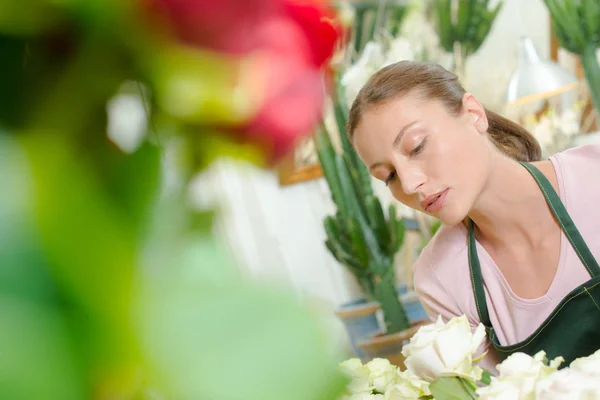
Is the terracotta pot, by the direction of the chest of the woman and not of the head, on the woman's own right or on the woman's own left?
on the woman's own right

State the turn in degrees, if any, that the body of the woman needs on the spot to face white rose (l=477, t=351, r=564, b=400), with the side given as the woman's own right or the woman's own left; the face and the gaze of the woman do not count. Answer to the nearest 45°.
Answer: approximately 45° to the woman's own left

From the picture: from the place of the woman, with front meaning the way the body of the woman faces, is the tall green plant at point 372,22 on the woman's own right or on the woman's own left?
on the woman's own right

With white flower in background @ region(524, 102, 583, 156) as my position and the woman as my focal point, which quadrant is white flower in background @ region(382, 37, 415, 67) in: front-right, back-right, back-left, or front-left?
front-right

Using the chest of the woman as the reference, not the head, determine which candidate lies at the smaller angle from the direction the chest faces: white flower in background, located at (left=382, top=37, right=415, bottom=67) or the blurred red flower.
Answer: the blurred red flower

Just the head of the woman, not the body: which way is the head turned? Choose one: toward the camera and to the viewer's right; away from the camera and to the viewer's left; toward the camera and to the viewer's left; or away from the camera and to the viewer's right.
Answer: toward the camera and to the viewer's left

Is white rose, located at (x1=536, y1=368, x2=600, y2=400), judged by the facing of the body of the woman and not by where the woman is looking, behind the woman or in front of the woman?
in front

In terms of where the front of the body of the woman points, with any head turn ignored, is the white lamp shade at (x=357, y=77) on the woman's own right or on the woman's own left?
on the woman's own right

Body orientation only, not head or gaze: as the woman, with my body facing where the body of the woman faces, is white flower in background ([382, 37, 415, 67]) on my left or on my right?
on my right

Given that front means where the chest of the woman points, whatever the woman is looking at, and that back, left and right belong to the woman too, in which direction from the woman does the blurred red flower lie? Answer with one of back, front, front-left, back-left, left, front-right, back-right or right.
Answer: front-left

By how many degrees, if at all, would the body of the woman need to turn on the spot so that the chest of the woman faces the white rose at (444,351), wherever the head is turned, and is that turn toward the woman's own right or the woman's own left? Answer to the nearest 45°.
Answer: approximately 45° to the woman's own left

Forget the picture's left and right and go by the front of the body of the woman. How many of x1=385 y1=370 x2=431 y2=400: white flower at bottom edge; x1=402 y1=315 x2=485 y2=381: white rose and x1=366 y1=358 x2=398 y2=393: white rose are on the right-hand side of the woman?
0

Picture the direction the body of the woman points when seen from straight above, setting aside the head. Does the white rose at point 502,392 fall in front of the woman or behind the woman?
in front

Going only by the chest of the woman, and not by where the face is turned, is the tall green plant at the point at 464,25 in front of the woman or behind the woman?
behind
